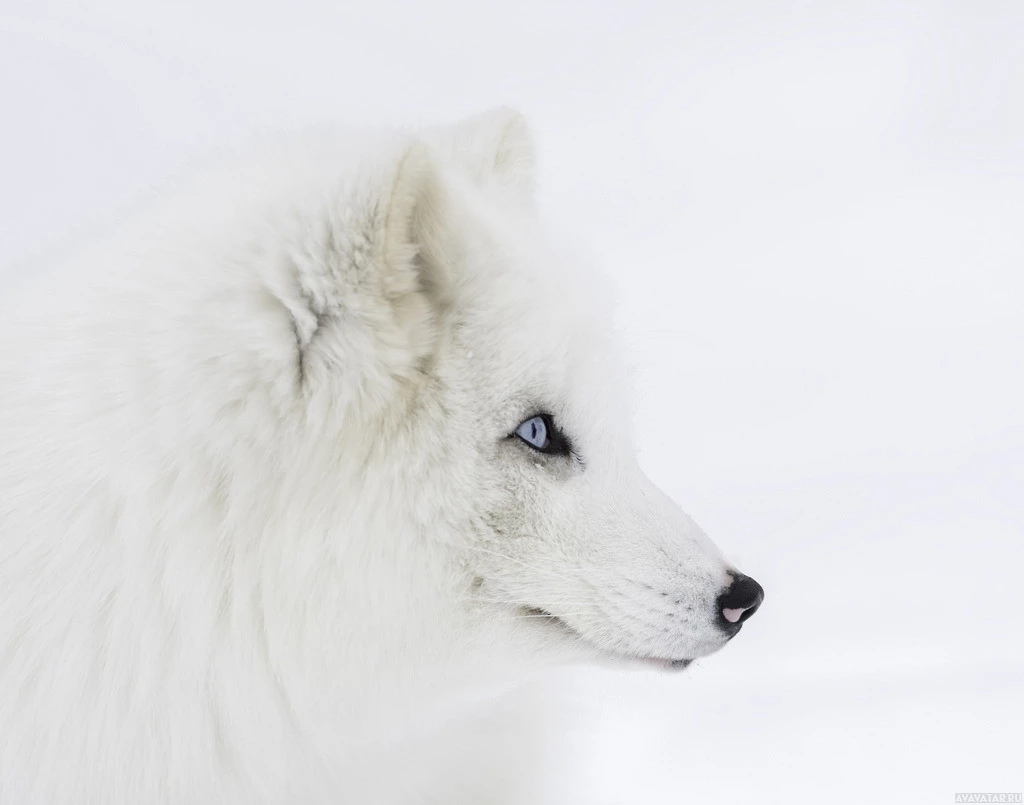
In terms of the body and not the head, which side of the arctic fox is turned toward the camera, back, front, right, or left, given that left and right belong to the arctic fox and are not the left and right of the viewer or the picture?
right
